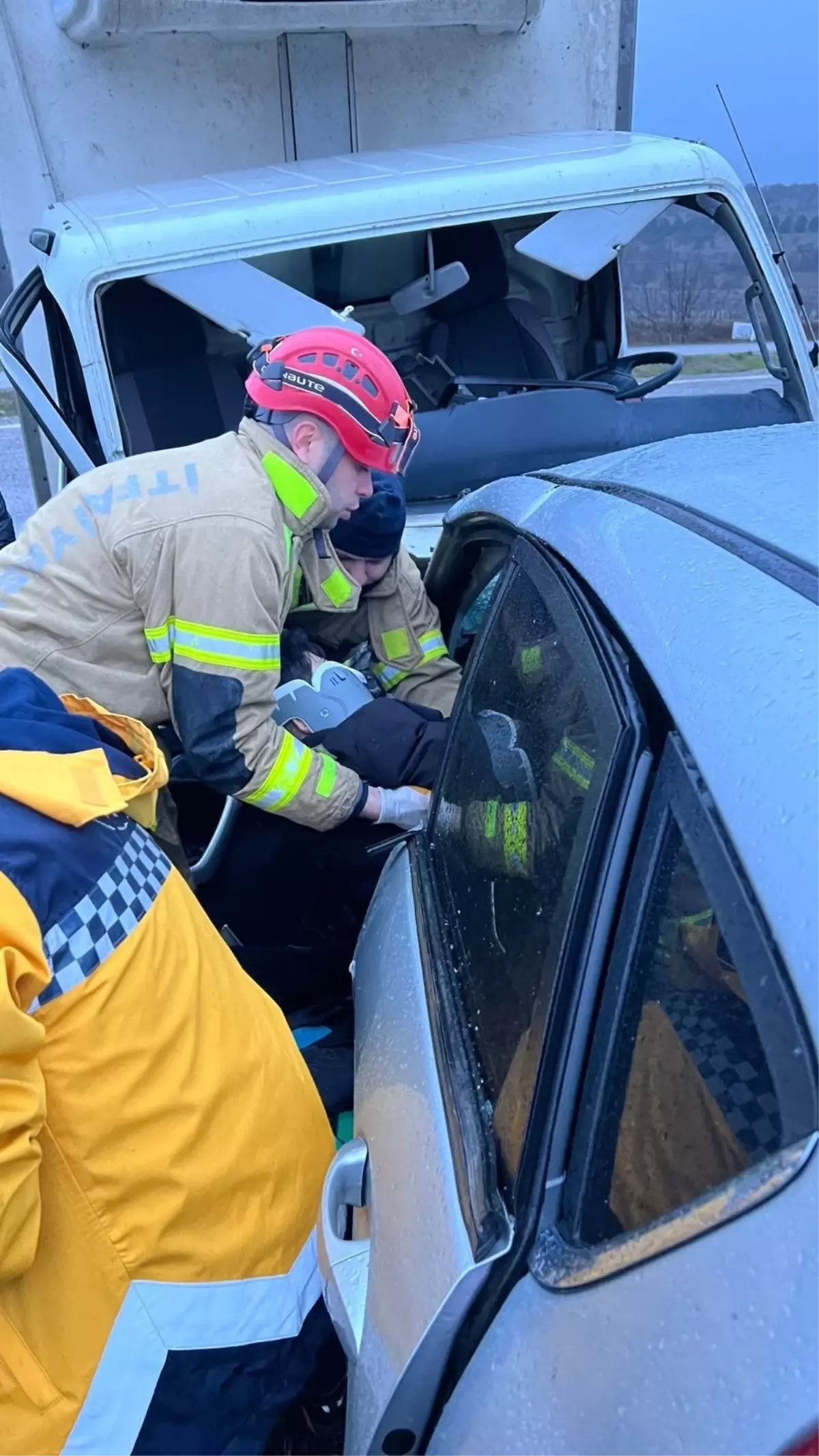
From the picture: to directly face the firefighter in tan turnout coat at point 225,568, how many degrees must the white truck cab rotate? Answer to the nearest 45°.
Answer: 0° — it already faces them

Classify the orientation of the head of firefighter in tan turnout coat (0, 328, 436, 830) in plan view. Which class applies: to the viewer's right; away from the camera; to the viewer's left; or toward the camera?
to the viewer's right

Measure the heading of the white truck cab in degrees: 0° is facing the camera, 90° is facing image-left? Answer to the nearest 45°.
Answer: approximately 0°
